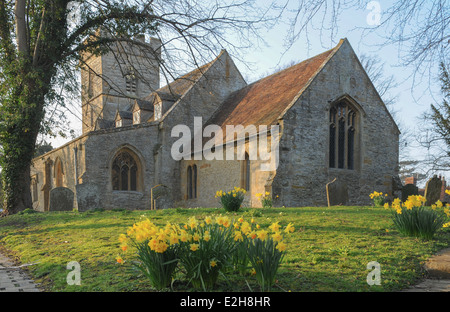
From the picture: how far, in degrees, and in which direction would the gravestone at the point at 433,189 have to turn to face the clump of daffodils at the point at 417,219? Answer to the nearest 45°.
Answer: approximately 45° to its right

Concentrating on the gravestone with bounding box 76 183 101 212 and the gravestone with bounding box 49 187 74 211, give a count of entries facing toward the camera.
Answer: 2

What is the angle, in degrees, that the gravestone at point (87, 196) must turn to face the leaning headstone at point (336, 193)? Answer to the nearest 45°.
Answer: approximately 45° to its left

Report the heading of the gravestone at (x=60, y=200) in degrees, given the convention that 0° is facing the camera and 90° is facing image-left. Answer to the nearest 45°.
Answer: approximately 0°

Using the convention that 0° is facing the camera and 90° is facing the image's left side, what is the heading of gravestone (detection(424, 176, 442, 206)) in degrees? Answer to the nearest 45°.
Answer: approximately 315°

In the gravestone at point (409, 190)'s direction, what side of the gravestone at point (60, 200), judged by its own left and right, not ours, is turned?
left
